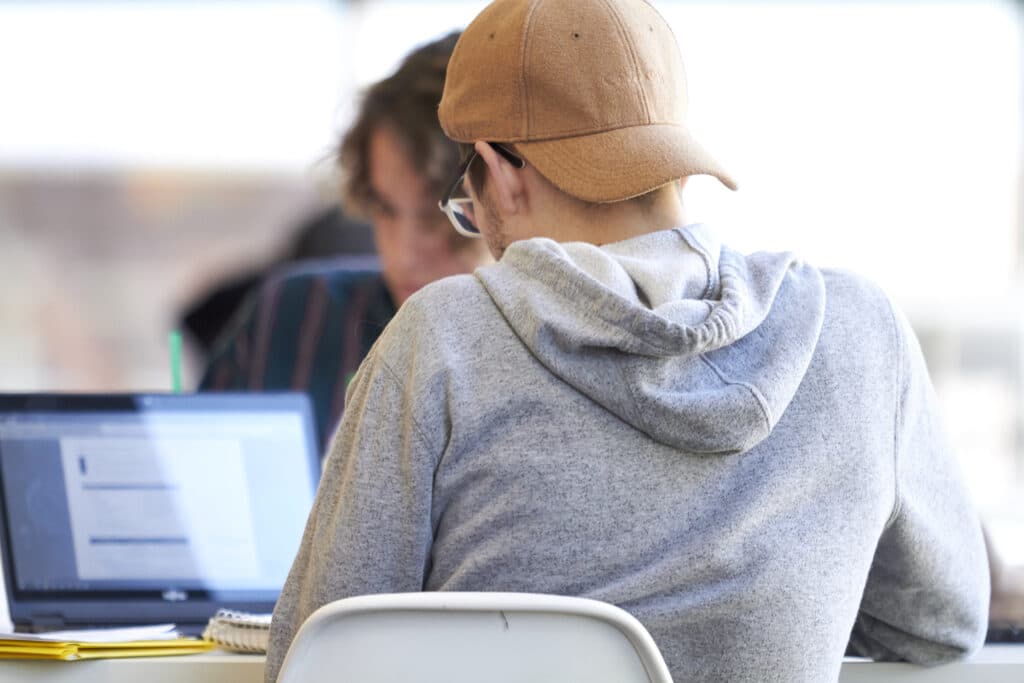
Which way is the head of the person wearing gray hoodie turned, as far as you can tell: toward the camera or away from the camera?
away from the camera

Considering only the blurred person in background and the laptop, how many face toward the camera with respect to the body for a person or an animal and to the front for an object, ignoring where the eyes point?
2

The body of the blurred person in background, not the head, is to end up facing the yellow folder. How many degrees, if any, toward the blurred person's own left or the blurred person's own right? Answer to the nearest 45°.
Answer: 0° — they already face it

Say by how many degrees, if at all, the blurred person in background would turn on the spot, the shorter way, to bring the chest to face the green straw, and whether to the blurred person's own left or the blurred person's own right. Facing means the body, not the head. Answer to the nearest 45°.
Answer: approximately 45° to the blurred person's own right

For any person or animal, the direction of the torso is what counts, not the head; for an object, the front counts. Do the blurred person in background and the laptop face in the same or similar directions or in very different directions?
same or similar directions

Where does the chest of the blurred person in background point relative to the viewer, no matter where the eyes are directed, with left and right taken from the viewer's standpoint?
facing the viewer

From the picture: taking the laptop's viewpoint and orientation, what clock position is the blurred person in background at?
The blurred person in background is roughly at 7 o'clock from the laptop.

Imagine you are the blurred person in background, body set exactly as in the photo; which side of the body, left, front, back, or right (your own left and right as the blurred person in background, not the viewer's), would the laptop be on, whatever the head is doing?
front

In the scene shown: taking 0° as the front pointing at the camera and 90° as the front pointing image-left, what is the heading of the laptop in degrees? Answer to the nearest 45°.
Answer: approximately 0°

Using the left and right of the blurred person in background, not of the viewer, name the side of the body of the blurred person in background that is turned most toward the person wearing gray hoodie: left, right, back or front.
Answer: front
